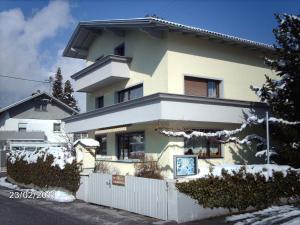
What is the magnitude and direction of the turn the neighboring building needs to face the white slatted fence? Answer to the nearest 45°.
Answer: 0° — it already faces it

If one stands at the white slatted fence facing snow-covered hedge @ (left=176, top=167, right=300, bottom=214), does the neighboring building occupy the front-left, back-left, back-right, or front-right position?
back-left

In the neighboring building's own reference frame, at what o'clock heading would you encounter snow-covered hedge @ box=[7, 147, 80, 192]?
The snow-covered hedge is roughly at 12 o'clock from the neighboring building.

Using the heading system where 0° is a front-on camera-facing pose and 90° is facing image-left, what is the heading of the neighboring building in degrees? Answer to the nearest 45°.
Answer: approximately 0°

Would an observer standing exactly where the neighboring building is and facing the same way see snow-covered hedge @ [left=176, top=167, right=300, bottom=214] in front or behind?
in front
